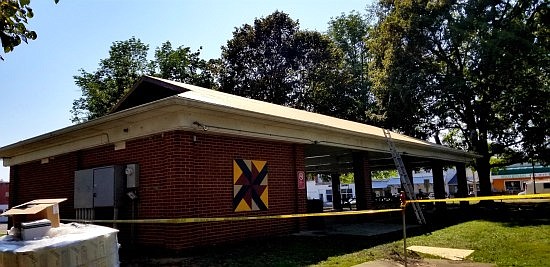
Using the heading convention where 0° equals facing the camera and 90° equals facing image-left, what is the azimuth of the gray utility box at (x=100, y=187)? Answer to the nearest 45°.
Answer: approximately 45°

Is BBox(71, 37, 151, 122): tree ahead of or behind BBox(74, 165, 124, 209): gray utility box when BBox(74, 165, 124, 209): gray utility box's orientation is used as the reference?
behind

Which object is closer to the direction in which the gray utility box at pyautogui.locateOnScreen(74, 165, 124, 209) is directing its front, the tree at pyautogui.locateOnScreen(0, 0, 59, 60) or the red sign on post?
the tree

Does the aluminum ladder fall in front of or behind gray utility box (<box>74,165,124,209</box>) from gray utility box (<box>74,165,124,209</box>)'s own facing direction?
behind

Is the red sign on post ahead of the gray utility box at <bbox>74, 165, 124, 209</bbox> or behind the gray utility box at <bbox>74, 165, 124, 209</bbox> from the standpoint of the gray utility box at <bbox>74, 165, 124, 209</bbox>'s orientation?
behind

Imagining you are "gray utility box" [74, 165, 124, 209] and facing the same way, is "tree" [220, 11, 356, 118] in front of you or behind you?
behind

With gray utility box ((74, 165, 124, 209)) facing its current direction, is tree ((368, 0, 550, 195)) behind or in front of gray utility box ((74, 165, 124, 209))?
behind
